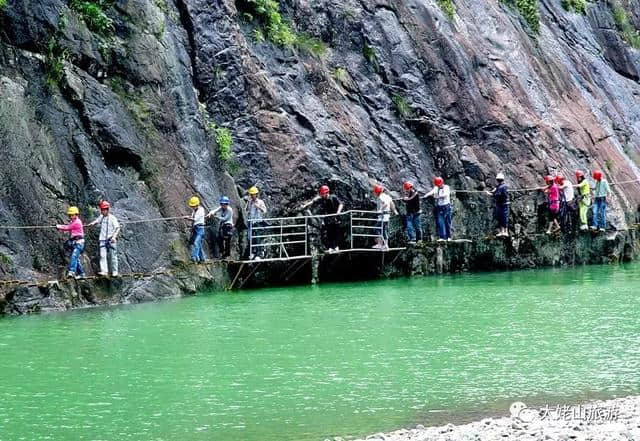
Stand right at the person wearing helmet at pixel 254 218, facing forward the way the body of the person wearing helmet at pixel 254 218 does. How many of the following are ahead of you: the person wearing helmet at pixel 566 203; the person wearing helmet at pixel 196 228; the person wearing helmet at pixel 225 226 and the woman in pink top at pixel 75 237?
3

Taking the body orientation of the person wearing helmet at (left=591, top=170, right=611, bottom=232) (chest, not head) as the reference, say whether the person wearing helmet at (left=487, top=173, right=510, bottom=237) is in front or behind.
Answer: in front

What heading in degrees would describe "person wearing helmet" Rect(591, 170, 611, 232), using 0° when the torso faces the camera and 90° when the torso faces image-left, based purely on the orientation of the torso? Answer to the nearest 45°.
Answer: approximately 45°

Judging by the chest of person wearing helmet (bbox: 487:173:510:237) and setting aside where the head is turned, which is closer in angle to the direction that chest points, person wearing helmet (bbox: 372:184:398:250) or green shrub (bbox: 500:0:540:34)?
the person wearing helmet
